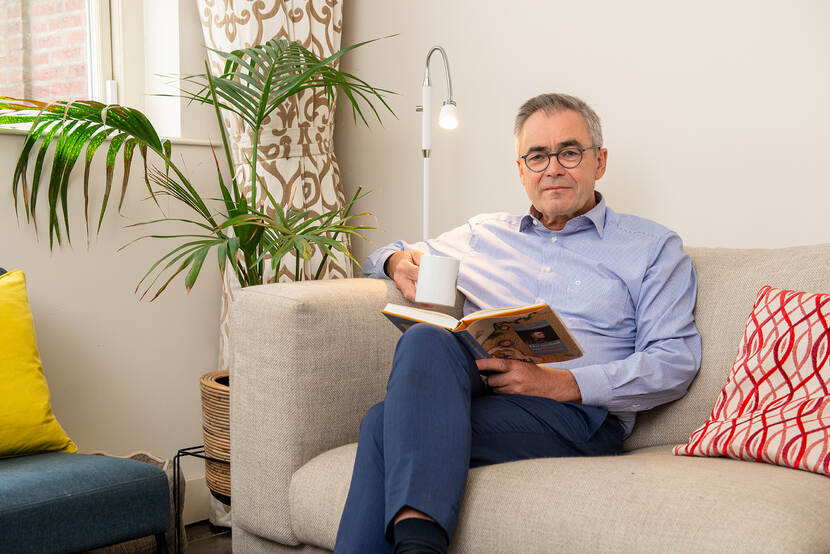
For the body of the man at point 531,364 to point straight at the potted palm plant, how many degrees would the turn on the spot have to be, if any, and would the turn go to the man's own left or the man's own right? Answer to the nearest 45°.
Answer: approximately 90° to the man's own right

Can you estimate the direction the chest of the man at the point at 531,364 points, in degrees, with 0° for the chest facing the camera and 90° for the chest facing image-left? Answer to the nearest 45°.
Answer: approximately 45°

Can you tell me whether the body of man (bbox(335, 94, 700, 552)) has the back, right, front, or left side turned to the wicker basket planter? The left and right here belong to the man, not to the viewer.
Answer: right
